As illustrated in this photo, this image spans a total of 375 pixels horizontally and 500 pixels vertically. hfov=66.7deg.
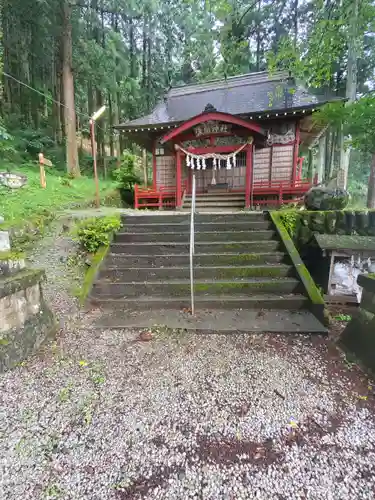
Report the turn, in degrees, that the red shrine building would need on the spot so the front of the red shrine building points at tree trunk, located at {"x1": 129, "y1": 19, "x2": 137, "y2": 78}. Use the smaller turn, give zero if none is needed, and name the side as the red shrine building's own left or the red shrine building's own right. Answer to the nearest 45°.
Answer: approximately 135° to the red shrine building's own right

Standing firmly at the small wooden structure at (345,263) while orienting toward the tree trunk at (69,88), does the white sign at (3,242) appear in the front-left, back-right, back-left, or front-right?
front-left

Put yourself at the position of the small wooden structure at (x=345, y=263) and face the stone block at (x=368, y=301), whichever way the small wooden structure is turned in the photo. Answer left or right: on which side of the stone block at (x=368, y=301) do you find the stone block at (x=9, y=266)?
right

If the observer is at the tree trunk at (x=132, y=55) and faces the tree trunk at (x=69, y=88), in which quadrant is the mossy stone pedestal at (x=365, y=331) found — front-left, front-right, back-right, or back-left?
front-left

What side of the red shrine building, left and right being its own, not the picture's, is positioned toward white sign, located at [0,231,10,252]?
front

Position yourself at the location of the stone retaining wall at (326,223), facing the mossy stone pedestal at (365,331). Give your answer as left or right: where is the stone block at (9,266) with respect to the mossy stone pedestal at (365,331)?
right

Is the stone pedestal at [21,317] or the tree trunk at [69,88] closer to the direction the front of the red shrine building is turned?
the stone pedestal

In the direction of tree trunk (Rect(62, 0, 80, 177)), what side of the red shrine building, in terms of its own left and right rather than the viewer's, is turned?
right

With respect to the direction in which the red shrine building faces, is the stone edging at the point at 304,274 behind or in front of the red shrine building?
in front

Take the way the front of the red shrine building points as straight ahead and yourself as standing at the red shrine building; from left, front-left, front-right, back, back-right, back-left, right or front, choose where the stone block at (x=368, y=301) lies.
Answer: front

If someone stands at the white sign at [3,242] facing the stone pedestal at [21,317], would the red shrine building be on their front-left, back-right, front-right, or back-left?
back-left

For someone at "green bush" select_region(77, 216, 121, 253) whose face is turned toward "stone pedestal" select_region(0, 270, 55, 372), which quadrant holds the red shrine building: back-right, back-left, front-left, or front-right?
back-left

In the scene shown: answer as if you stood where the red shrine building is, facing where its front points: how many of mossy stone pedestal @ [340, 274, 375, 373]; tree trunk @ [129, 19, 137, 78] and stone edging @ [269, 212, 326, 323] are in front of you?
2

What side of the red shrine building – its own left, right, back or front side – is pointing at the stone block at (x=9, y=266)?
front

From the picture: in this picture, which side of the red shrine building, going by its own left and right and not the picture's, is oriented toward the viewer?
front
